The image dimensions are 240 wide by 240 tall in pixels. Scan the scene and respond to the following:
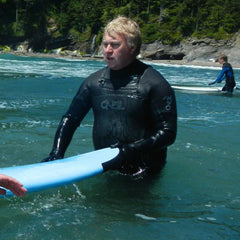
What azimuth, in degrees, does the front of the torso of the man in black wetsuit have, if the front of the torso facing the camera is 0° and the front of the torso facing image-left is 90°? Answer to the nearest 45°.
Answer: approximately 45°

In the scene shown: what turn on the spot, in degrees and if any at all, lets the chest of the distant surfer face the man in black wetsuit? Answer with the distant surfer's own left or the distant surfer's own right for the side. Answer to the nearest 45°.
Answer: approximately 90° to the distant surfer's own left

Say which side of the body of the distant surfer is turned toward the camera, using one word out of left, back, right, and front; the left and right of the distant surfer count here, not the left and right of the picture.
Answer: left

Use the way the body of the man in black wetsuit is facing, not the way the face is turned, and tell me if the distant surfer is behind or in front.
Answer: behind
